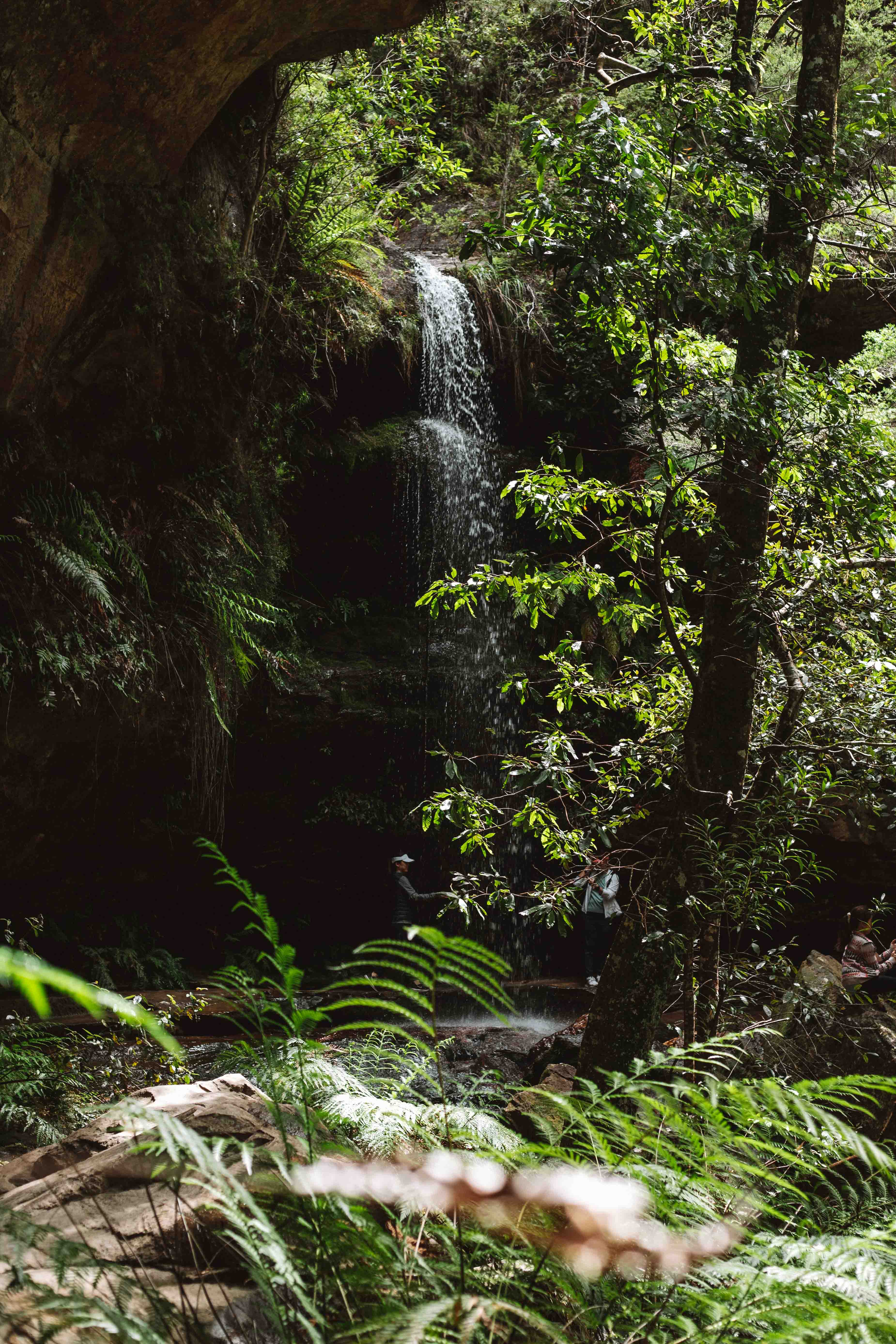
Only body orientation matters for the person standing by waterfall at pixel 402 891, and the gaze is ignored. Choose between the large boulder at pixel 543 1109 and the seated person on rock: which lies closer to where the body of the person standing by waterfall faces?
the seated person on rock

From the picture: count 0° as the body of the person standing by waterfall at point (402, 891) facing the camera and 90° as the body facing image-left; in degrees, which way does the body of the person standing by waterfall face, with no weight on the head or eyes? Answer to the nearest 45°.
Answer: approximately 270°

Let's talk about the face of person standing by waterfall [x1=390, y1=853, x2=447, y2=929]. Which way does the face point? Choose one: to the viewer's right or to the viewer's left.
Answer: to the viewer's right

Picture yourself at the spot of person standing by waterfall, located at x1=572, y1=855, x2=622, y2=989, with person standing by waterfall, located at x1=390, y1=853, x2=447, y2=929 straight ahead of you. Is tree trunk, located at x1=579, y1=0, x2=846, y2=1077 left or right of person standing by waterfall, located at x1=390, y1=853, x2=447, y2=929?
left

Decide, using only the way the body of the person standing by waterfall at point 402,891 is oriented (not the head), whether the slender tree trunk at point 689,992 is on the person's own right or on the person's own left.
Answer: on the person's own right

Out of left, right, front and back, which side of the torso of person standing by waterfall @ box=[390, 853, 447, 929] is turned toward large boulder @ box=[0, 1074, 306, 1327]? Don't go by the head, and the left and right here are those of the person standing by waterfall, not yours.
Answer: right
